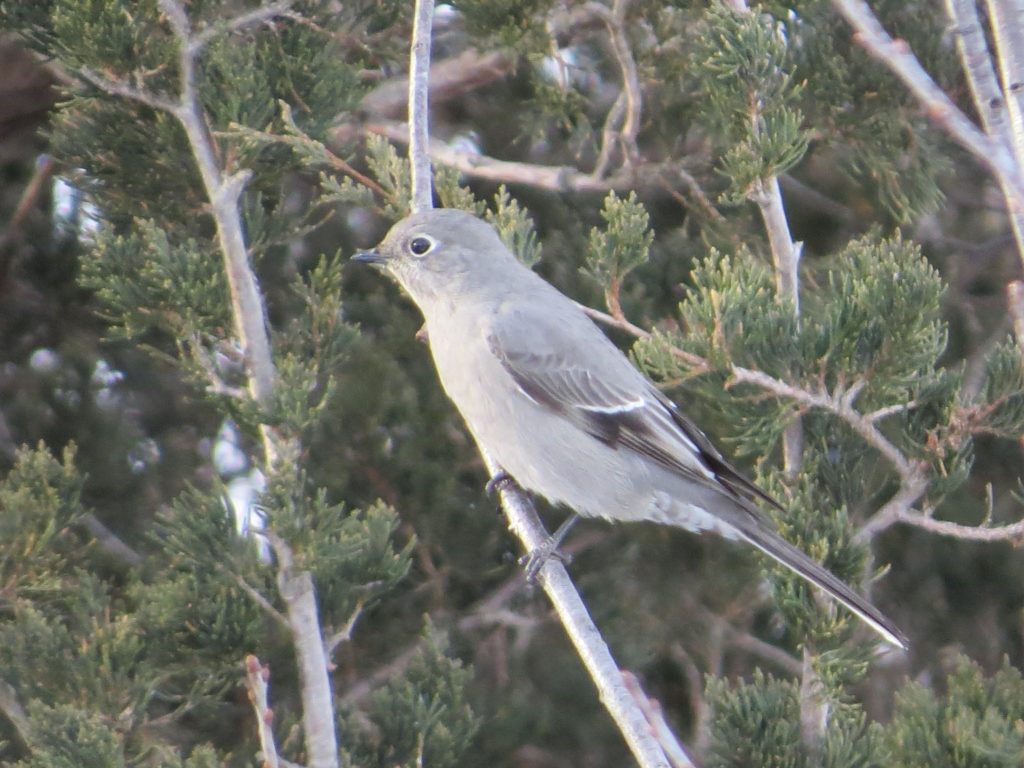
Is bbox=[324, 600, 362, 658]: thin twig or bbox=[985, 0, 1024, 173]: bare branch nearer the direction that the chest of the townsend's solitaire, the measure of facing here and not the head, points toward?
the thin twig

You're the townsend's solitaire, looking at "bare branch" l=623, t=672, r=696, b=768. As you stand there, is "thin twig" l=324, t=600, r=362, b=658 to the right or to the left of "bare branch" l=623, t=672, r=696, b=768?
right

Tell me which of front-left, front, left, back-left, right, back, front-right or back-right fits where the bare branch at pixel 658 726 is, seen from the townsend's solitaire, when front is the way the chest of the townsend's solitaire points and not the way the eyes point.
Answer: back

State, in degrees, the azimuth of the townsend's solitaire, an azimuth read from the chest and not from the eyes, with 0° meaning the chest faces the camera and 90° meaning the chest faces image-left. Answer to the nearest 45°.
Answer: approximately 90°

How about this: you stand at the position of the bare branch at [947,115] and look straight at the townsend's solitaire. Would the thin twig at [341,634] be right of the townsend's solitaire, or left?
left

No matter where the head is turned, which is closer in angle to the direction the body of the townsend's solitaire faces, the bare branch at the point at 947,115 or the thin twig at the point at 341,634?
the thin twig
